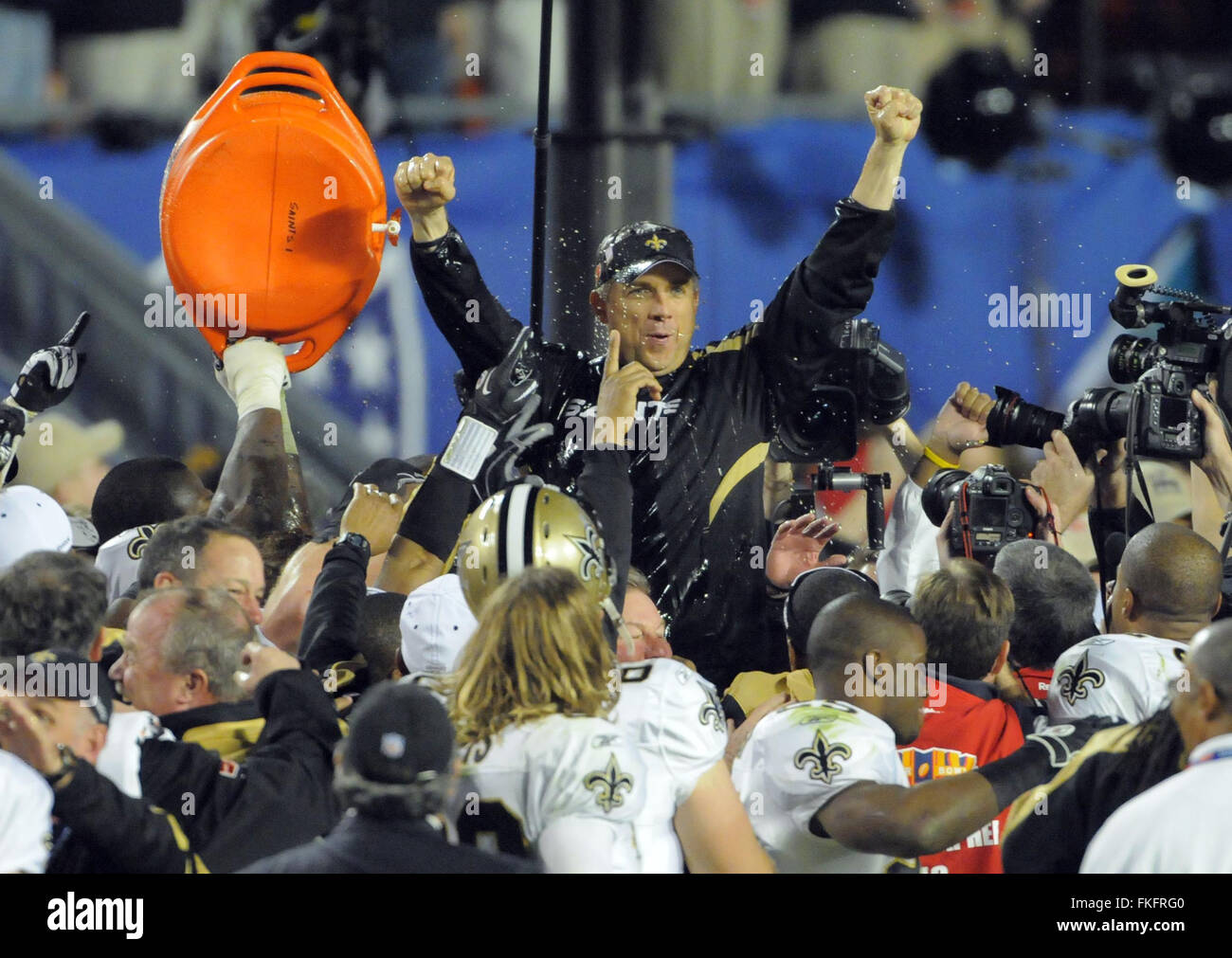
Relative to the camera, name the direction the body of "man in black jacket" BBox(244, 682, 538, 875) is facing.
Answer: away from the camera

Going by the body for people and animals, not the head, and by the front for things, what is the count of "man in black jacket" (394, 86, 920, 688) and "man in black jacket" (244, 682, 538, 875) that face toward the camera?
1

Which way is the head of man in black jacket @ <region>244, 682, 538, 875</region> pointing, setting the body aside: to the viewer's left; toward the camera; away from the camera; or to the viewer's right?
away from the camera

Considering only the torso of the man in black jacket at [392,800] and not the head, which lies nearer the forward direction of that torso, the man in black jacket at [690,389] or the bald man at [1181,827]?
the man in black jacket

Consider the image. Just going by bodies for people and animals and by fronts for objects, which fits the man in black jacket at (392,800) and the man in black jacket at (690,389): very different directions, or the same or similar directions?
very different directions

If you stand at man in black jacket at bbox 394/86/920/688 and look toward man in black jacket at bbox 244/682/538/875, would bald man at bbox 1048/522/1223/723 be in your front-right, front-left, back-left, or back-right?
front-left

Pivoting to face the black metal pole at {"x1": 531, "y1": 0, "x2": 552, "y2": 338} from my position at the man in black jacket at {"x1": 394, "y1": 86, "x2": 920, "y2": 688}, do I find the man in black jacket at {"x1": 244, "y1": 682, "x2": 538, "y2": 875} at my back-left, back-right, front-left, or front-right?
back-left

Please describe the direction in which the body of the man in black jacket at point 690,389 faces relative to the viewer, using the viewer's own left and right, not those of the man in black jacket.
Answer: facing the viewer

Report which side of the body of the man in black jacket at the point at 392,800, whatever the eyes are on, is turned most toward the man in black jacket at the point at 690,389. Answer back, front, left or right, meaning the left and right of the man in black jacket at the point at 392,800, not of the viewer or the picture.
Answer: front

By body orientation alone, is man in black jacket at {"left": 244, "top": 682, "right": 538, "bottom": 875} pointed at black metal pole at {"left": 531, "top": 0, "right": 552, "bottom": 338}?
yes

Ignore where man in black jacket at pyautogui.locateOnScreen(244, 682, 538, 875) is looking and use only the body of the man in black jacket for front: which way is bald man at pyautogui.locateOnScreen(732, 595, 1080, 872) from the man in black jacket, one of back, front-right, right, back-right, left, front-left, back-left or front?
front-right

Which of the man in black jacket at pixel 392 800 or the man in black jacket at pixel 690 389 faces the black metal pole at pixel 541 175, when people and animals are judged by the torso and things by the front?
the man in black jacket at pixel 392 800

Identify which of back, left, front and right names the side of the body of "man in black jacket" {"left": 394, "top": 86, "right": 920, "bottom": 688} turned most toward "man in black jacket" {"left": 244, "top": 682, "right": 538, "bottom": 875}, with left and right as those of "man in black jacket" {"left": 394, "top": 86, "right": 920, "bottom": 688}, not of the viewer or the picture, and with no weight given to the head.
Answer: front

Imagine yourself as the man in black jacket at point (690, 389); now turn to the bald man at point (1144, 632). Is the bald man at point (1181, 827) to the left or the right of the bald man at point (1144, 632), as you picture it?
right

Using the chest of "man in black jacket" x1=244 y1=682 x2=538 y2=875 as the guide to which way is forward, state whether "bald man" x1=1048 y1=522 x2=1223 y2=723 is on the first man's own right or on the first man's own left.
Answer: on the first man's own right

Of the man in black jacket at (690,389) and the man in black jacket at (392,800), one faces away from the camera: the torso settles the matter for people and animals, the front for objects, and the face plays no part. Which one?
the man in black jacket at (392,800)
